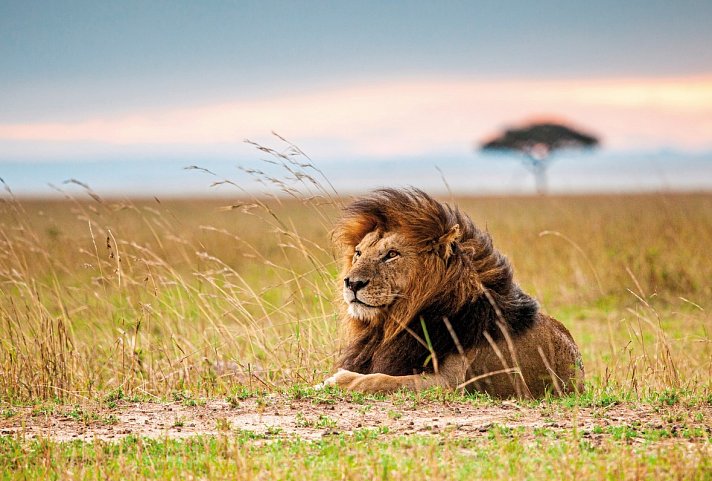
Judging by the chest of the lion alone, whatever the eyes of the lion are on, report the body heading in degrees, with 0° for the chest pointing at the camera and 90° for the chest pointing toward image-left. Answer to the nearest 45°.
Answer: approximately 45°
